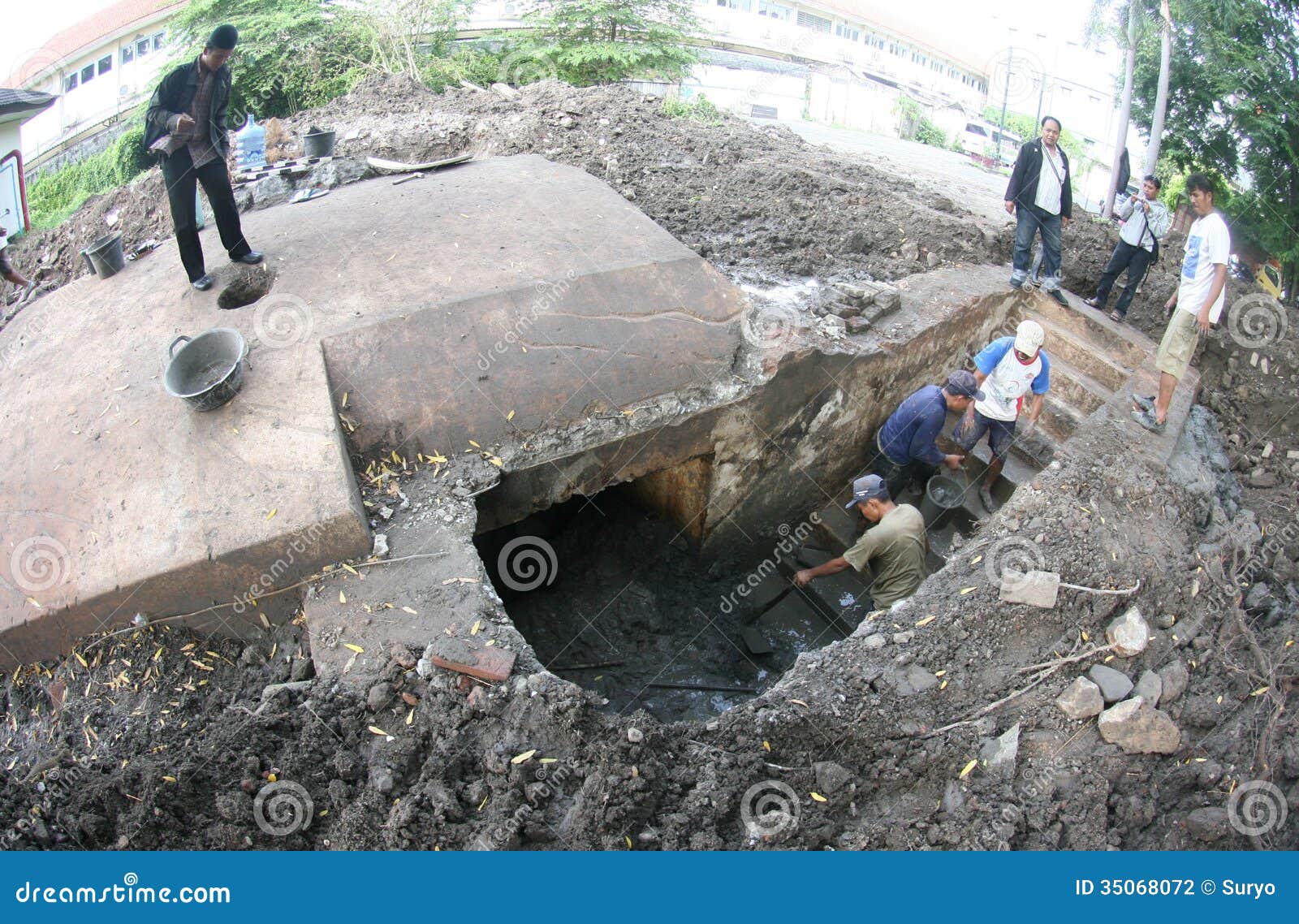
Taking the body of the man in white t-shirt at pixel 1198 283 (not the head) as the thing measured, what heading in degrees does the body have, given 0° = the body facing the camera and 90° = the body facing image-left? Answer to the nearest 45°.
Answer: approximately 45°

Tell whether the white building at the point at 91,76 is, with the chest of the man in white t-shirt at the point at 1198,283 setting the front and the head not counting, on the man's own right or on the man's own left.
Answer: on the man's own right

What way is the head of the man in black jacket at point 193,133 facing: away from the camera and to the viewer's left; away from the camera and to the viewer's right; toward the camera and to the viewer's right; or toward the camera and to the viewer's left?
toward the camera and to the viewer's right

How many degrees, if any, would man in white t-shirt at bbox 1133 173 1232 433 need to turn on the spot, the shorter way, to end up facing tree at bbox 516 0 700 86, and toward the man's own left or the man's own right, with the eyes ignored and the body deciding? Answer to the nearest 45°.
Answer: approximately 90° to the man's own right

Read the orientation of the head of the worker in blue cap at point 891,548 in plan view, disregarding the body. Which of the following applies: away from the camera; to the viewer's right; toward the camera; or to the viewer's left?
to the viewer's left

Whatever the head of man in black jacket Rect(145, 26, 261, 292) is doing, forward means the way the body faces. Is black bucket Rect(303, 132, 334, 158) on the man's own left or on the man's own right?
on the man's own left

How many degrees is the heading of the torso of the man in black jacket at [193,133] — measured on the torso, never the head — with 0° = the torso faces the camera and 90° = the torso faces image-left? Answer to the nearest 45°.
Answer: approximately 315°
